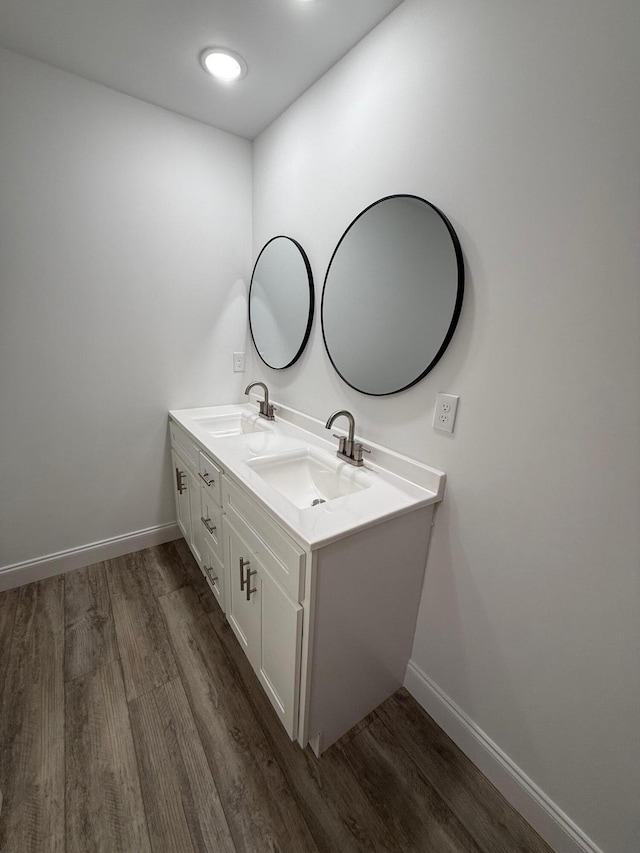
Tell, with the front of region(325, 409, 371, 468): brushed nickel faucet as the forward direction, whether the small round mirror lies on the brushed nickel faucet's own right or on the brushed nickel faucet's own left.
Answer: on the brushed nickel faucet's own right

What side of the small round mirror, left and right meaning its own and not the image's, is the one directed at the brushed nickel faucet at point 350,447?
left
